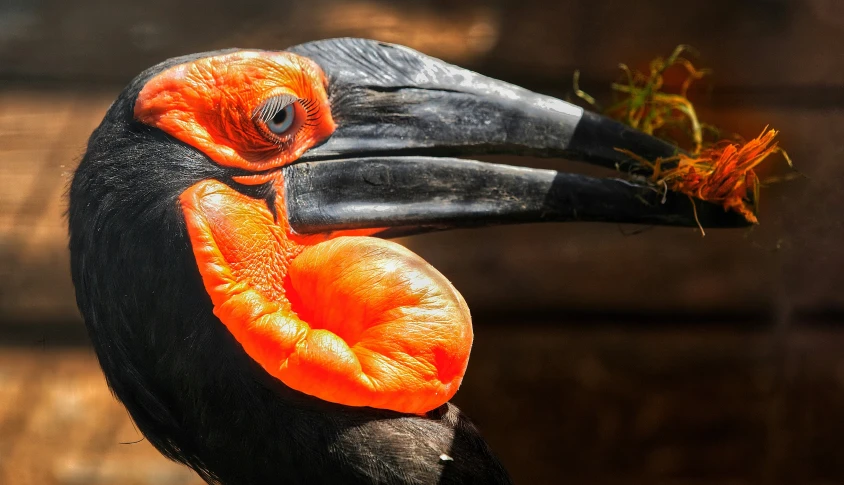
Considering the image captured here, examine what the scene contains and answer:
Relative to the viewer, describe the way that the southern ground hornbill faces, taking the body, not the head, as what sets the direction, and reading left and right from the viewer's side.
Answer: facing to the right of the viewer
